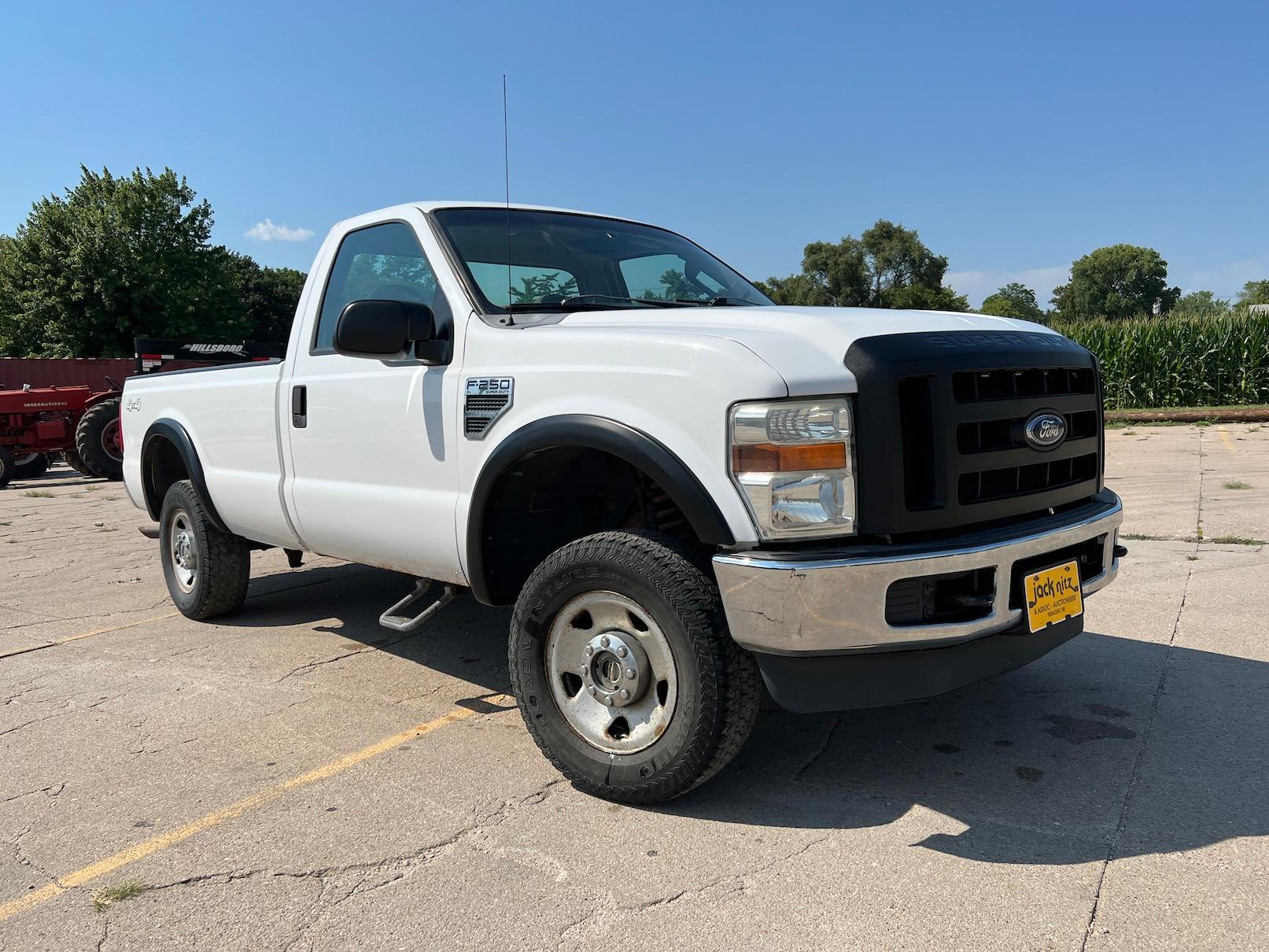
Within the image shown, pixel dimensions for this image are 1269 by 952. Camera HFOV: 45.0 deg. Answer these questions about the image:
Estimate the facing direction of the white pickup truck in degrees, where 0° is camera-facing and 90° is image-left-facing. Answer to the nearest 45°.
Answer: approximately 315°

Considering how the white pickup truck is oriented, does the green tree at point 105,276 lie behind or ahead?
behind

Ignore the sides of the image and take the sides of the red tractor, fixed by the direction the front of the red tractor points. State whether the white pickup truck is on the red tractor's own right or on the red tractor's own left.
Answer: on the red tractor's own left

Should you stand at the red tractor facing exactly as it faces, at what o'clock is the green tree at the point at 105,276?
The green tree is roughly at 3 o'clock from the red tractor.

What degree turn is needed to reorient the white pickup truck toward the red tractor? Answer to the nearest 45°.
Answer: approximately 180°

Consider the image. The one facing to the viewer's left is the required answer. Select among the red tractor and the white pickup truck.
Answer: the red tractor

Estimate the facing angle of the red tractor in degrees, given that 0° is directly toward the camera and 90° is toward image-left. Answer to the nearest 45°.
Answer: approximately 90°
